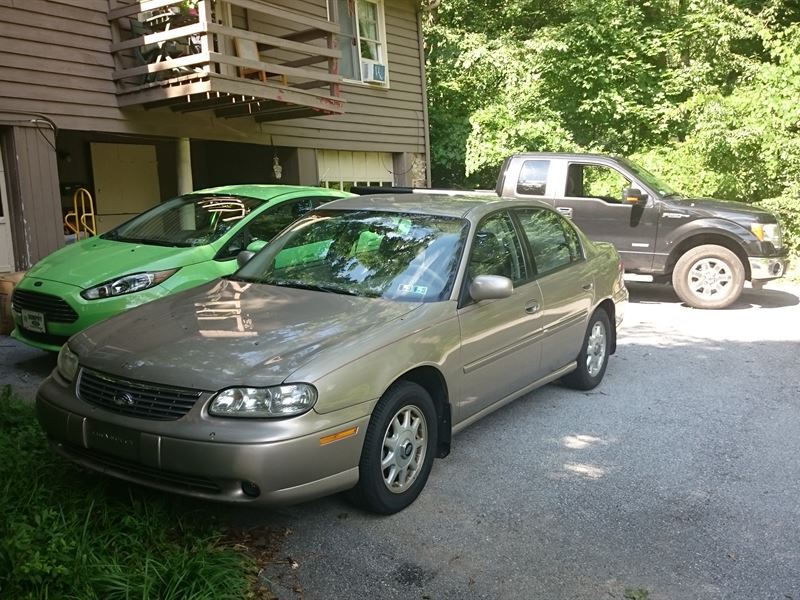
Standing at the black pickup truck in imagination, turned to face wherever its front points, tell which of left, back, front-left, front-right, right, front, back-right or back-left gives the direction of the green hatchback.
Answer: back-right

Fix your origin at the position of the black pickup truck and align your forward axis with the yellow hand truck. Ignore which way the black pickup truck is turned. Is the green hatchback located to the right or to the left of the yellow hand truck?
left

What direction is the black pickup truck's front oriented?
to the viewer's right

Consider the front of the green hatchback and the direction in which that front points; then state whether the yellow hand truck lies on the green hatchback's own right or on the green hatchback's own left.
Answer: on the green hatchback's own right

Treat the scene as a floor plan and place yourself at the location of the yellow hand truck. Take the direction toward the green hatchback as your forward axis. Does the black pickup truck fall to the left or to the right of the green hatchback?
left

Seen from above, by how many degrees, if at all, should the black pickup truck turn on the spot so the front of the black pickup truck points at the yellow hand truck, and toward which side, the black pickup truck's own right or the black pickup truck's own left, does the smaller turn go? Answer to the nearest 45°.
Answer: approximately 180°

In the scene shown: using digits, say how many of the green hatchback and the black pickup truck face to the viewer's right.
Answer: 1

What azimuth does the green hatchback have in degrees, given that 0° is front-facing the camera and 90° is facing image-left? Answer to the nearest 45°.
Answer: approximately 45°

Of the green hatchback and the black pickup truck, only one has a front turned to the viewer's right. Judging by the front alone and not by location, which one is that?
the black pickup truck

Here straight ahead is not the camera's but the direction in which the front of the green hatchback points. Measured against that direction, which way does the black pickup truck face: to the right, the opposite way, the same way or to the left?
to the left
